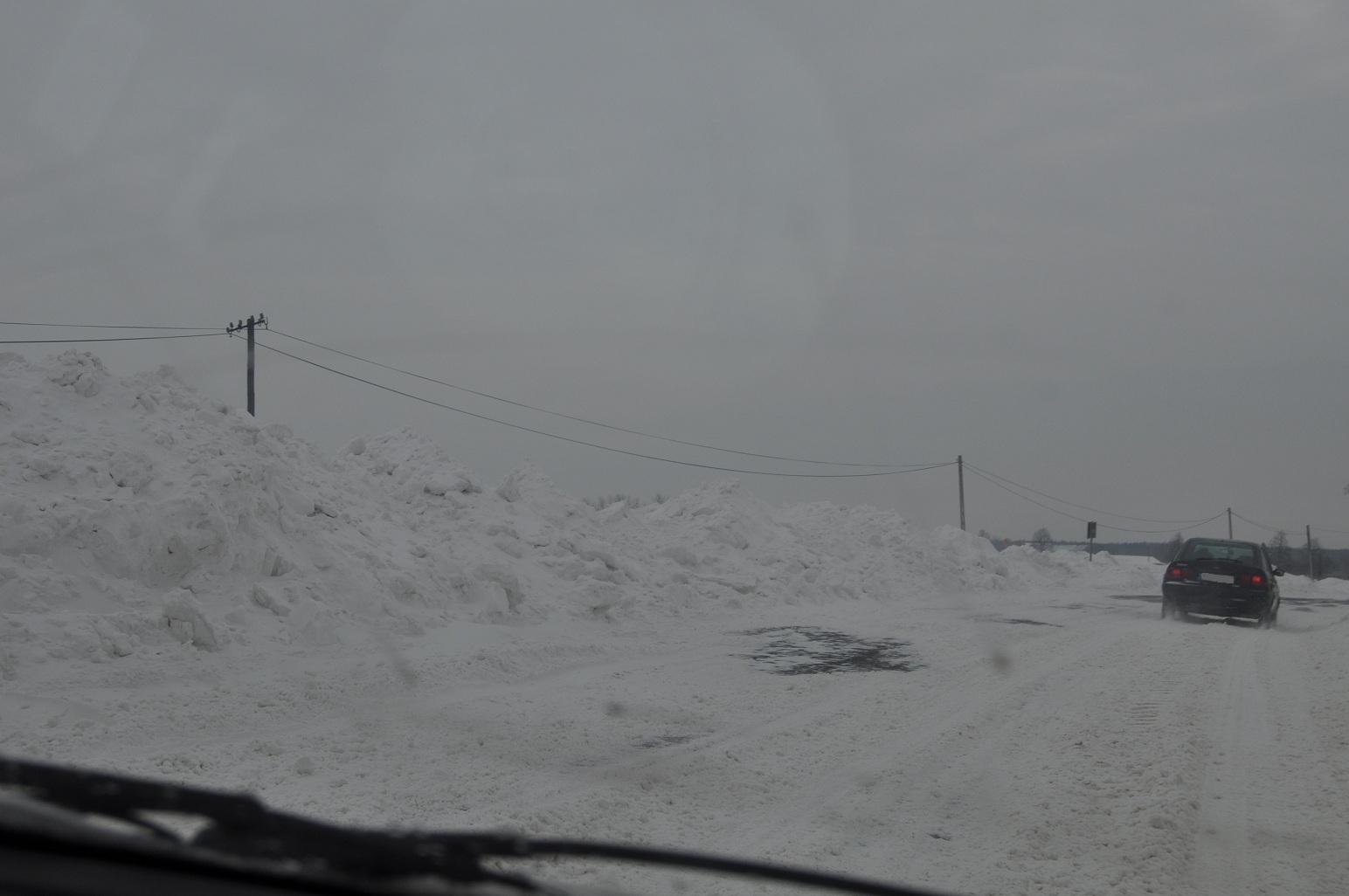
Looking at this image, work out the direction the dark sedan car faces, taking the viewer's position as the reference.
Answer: facing away from the viewer

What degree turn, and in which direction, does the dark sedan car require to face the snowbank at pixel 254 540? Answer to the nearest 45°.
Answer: approximately 135° to its left
